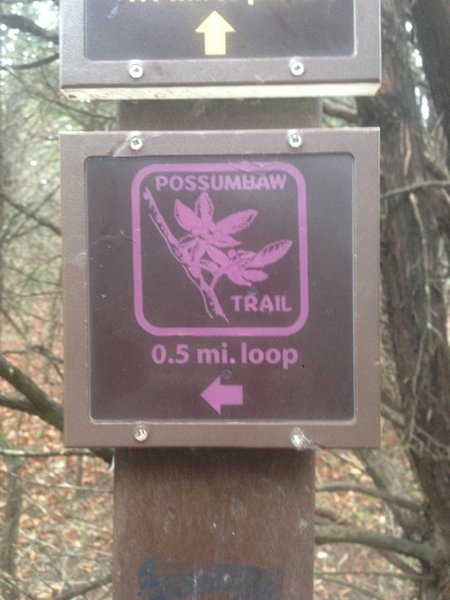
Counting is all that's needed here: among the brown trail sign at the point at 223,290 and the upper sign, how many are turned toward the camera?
2

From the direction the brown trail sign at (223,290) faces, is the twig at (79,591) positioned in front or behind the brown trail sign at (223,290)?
behind

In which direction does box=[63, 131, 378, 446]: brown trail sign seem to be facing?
toward the camera

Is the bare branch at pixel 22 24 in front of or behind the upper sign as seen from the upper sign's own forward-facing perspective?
behind

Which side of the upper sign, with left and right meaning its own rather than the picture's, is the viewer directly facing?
front
